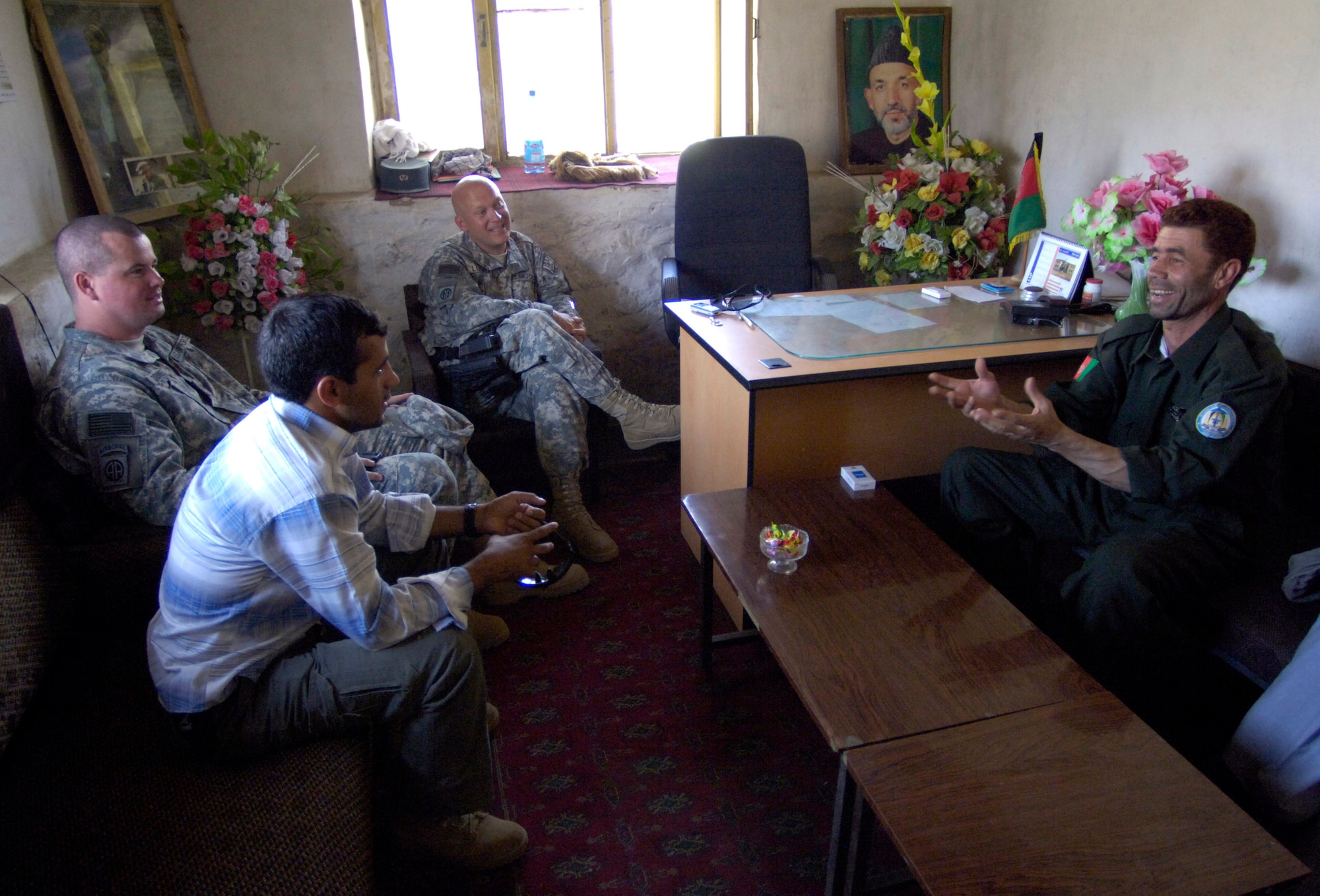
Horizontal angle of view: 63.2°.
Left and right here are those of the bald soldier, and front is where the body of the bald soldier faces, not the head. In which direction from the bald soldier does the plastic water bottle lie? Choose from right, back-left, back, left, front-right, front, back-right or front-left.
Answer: back-left

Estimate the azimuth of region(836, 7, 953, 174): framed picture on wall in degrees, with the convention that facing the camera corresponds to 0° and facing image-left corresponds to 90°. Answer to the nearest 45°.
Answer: approximately 0°

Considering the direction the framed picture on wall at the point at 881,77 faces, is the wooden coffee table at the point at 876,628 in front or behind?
in front

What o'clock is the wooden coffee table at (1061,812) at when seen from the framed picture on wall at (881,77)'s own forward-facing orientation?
The wooden coffee table is roughly at 12 o'clock from the framed picture on wall.

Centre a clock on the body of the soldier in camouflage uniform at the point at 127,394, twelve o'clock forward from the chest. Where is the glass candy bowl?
The glass candy bowl is roughly at 1 o'clock from the soldier in camouflage uniform.

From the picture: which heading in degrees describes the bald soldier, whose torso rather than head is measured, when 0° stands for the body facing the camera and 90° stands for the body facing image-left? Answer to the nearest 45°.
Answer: approximately 315°

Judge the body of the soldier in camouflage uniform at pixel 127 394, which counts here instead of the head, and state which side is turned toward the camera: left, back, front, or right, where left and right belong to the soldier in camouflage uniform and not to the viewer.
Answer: right

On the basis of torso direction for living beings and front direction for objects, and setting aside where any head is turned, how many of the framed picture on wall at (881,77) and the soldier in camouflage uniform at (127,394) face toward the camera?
1

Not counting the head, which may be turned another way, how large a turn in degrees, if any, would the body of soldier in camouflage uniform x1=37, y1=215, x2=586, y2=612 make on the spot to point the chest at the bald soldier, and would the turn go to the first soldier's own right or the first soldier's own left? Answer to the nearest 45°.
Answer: approximately 45° to the first soldier's own left

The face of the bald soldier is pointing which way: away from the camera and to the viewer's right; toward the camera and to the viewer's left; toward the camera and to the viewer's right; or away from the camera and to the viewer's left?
toward the camera and to the viewer's right
